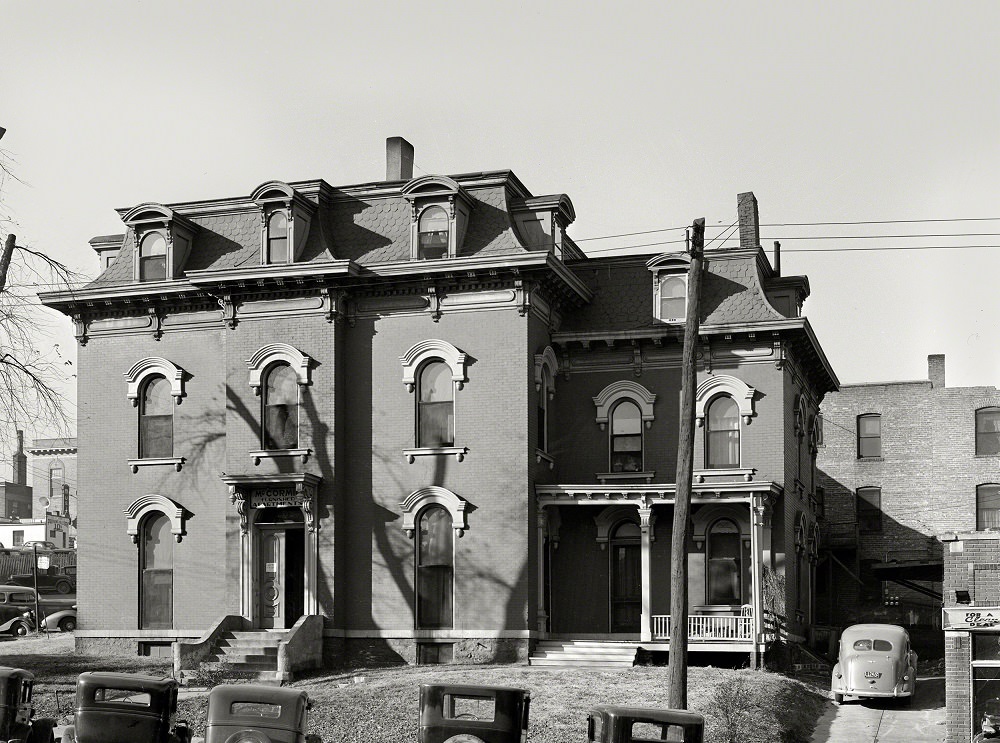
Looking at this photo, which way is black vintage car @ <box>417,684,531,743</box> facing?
away from the camera

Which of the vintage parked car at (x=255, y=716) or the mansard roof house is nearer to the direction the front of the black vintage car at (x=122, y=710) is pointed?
the mansard roof house

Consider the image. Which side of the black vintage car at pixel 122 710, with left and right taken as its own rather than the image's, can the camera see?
back

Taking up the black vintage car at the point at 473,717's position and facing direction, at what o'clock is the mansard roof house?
The mansard roof house is roughly at 12 o'clock from the black vintage car.

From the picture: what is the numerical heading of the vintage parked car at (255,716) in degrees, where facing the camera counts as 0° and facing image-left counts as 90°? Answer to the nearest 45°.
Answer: approximately 180°

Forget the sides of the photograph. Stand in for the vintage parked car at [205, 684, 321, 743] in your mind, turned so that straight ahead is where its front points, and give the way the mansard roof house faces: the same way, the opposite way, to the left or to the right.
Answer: the opposite way

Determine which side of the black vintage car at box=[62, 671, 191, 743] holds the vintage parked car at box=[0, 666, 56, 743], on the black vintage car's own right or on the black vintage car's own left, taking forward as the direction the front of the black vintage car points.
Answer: on the black vintage car's own left

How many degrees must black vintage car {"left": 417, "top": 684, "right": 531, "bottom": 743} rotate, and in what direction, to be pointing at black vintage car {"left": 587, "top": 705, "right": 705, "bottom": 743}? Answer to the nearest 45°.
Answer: approximately 135° to its right

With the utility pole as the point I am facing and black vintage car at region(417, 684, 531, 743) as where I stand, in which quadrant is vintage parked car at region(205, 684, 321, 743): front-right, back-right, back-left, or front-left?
back-left

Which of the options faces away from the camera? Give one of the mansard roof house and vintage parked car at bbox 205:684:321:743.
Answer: the vintage parked car

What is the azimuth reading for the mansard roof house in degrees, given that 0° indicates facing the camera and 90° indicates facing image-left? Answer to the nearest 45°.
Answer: approximately 0°
